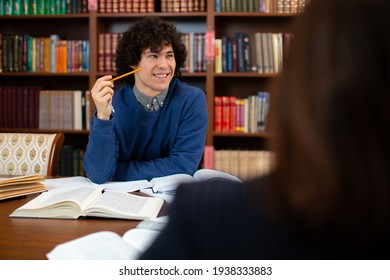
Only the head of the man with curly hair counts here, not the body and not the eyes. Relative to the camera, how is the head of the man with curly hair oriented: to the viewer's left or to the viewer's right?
to the viewer's right

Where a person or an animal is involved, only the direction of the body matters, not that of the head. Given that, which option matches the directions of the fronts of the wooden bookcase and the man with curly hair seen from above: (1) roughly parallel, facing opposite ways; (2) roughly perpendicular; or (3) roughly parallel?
roughly parallel

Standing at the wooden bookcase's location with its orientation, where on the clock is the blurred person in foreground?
The blurred person in foreground is roughly at 12 o'clock from the wooden bookcase.

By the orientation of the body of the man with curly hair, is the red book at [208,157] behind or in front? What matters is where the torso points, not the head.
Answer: behind

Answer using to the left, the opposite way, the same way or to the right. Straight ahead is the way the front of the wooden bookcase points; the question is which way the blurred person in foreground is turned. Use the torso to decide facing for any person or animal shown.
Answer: the opposite way

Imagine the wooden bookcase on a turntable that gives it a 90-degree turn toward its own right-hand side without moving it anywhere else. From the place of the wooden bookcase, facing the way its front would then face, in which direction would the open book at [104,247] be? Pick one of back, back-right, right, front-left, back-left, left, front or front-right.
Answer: left

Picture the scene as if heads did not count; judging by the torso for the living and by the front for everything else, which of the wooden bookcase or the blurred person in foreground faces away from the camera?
the blurred person in foreground

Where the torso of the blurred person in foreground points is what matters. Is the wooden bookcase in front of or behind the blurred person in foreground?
in front

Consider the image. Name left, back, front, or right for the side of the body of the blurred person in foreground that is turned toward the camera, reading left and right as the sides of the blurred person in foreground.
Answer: back

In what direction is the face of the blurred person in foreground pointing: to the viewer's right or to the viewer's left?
to the viewer's left

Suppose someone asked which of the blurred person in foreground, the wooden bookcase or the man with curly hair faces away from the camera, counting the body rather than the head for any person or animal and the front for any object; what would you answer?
the blurred person in foreground

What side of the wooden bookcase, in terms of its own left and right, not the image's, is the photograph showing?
front

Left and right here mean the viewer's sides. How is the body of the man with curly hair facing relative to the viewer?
facing the viewer

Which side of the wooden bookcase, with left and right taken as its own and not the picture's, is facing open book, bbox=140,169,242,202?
front

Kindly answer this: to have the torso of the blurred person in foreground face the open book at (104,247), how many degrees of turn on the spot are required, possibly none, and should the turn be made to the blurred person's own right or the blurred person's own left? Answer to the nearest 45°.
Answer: approximately 45° to the blurred person's own left

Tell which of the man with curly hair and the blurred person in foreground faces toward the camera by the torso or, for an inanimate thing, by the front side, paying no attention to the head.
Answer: the man with curly hair

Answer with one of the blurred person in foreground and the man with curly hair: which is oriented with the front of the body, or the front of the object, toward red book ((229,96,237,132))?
the blurred person in foreground
